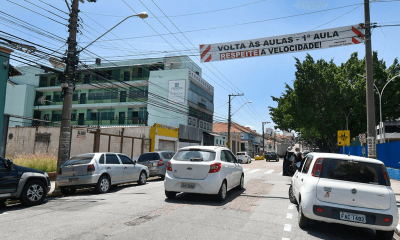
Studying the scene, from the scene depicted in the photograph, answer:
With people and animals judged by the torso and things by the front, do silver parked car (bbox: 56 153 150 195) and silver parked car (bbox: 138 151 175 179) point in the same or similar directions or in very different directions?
same or similar directions

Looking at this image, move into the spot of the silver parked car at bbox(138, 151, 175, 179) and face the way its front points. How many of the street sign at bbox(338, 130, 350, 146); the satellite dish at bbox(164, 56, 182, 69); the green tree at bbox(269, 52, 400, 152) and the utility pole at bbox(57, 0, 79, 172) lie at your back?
1

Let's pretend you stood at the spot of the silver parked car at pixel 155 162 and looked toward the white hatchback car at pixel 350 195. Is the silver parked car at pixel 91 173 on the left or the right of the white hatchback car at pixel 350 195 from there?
right

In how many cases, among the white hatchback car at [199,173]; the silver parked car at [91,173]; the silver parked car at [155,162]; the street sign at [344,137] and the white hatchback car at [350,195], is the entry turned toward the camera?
1

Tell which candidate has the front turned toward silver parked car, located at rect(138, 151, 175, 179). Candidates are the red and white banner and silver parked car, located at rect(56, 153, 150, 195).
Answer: silver parked car, located at rect(56, 153, 150, 195)

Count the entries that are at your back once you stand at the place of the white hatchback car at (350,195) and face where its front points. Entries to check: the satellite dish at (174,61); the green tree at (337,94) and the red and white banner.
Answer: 0

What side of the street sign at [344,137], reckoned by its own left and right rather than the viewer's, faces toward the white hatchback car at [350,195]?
front

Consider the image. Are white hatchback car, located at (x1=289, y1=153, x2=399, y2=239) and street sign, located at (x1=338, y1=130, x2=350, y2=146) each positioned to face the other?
yes

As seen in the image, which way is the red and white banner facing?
toward the camera

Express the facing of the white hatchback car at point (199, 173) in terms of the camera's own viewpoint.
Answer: facing away from the viewer and to the right of the viewer

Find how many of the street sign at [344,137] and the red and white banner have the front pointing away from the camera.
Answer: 0

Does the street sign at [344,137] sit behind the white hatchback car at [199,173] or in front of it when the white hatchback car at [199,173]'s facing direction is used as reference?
in front

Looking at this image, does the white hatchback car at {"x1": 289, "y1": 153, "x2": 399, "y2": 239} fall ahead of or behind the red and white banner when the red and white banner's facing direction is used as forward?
ahead

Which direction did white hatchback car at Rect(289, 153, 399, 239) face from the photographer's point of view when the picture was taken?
facing away from the viewer

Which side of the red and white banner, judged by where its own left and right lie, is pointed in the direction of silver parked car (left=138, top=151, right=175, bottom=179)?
right

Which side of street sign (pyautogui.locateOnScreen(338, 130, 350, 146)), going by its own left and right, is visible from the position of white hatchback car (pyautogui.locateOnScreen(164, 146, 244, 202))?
front

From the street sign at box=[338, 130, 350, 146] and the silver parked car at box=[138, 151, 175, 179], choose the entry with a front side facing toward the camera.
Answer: the street sign

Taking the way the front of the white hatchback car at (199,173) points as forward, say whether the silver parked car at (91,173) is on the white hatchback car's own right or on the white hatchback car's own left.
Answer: on the white hatchback car's own left

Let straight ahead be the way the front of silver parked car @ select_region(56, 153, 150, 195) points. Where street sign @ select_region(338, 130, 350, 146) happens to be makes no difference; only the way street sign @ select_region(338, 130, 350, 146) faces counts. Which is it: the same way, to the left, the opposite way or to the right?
the opposite way

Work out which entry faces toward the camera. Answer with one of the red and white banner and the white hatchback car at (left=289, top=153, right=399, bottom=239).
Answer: the red and white banner
